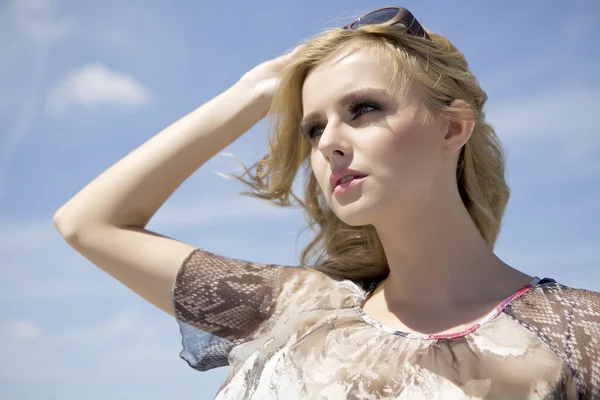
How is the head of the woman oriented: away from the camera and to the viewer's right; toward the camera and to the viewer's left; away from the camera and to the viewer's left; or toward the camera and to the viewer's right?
toward the camera and to the viewer's left

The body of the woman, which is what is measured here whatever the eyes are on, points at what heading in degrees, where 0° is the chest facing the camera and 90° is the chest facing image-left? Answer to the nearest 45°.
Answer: approximately 0°
